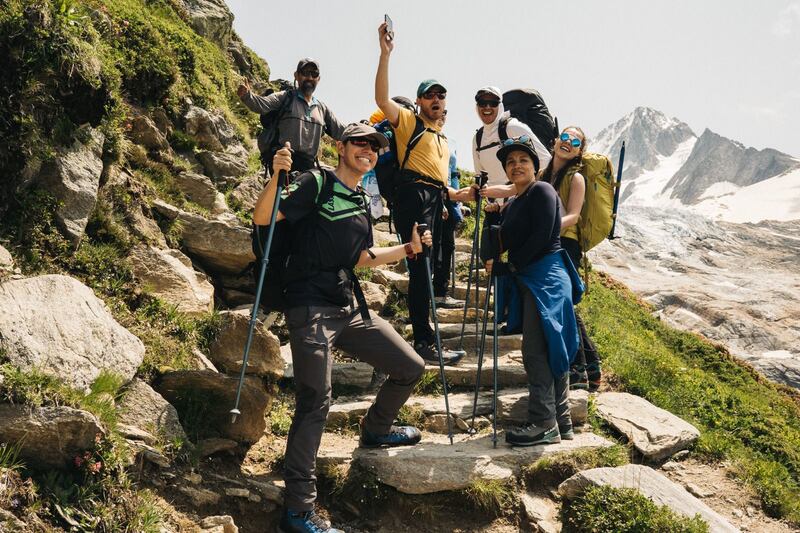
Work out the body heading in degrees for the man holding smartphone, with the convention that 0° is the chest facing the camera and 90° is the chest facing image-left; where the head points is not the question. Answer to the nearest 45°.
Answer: approximately 315°

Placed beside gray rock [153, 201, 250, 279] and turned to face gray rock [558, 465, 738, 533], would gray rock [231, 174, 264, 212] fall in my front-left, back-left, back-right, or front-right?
back-left

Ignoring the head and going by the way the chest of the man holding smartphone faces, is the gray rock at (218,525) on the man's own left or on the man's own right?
on the man's own right

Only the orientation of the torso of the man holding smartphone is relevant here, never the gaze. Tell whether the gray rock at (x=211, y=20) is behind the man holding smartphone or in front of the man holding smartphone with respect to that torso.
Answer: behind

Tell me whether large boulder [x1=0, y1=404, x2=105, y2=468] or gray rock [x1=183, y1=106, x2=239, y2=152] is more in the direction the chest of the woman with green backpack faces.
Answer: the large boulder

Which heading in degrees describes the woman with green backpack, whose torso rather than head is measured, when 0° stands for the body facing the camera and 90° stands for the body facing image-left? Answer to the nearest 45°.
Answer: approximately 45°

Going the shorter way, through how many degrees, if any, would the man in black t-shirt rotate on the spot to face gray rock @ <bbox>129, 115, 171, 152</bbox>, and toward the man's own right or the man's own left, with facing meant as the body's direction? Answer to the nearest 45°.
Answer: approximately 180°
